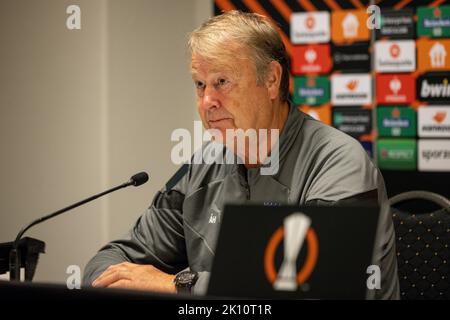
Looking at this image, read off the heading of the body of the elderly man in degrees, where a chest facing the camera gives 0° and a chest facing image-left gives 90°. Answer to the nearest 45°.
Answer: approximately 45°

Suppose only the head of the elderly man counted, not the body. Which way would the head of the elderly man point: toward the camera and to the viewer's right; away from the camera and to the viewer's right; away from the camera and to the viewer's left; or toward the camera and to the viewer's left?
toward the camera and to the viewer's left

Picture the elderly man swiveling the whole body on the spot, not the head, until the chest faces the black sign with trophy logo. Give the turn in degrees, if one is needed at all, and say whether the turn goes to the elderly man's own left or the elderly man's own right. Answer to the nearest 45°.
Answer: approximately 45° to the elderly man's own left
